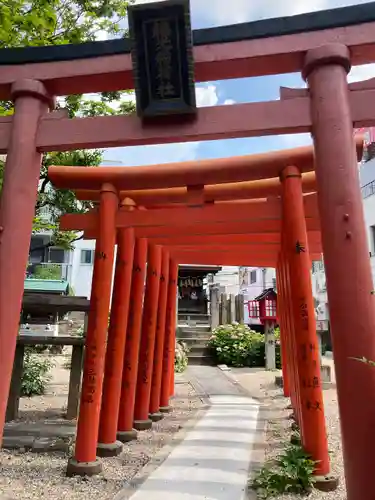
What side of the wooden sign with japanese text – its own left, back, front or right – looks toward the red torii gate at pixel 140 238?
back

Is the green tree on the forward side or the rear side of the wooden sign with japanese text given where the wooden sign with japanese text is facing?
on the rear side

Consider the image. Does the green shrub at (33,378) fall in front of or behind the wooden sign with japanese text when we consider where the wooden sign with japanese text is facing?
behind

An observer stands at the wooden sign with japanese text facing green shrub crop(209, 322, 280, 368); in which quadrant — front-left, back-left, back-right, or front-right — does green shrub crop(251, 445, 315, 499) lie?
front-right

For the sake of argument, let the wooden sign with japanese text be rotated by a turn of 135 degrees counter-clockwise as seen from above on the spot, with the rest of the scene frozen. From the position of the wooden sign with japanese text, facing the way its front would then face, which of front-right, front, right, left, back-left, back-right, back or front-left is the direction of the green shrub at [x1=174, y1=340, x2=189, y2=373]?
front-left

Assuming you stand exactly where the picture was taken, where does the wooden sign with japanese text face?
facing the viewer

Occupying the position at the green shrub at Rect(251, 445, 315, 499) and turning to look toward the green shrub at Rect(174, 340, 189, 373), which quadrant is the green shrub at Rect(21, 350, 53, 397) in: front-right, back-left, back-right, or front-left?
front-left

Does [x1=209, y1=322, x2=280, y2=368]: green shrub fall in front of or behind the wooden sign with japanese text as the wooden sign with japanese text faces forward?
behind
